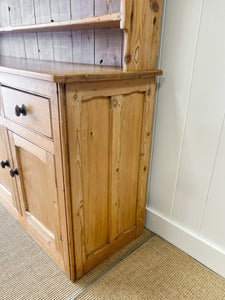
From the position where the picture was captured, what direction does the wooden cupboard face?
facing the viewer and to the left of the viewer
